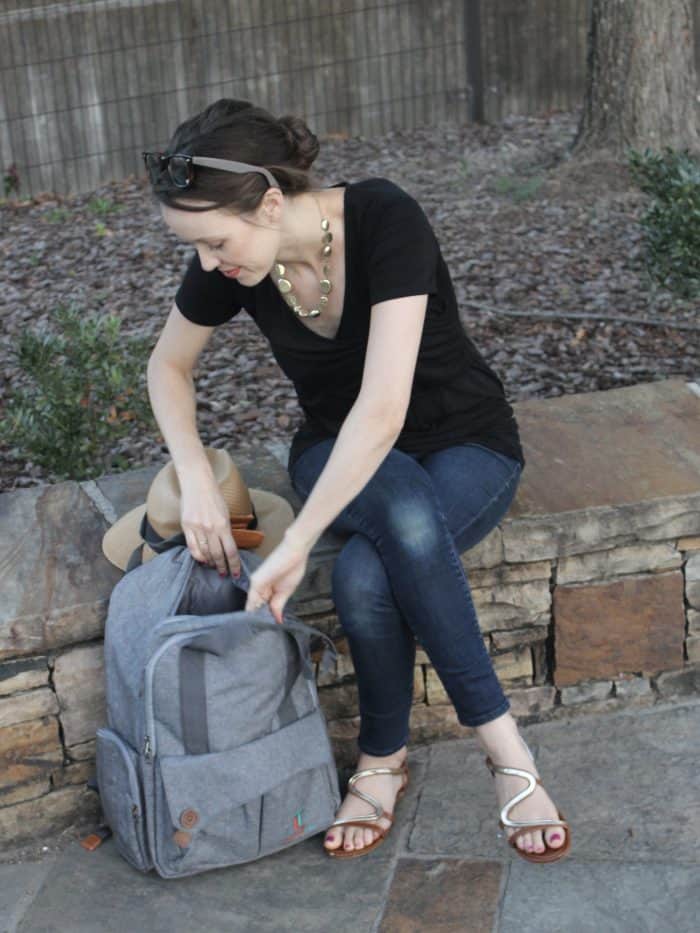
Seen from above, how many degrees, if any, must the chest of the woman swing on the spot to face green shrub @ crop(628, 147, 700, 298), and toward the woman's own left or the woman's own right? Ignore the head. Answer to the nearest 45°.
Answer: approximately 180°

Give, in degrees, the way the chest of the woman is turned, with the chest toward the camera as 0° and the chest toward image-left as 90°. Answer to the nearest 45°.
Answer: approximately 45°

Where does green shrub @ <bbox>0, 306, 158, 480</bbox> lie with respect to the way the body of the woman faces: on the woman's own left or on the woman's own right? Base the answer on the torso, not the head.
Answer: on the woman's own right

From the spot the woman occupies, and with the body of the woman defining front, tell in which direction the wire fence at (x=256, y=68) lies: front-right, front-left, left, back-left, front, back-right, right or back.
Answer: back-right

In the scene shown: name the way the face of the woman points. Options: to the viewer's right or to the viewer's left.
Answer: to the viewer's left
